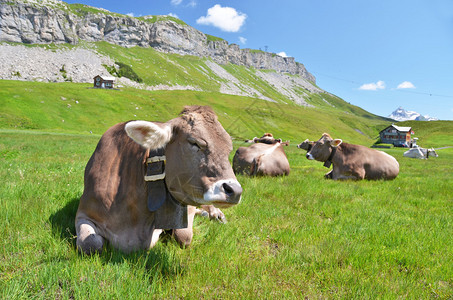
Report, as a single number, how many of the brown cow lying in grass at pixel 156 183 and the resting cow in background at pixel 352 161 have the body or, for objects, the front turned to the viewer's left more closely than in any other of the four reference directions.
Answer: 1

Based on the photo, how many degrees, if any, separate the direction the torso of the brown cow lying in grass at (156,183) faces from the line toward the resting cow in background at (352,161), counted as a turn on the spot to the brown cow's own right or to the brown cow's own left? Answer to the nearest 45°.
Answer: approximately 90° to the brown cow's own left

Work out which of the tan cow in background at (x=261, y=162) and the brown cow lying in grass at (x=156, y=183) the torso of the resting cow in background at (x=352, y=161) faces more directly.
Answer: the tan cow in background

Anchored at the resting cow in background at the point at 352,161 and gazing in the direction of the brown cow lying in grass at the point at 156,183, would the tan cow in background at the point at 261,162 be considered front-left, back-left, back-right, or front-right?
front-right

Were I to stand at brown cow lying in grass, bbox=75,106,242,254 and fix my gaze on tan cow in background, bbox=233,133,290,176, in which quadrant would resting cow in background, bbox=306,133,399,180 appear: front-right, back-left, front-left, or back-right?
front-right

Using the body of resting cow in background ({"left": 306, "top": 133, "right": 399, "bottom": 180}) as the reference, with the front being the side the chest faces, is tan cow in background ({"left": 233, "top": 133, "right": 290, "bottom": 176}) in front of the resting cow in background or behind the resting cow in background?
in front

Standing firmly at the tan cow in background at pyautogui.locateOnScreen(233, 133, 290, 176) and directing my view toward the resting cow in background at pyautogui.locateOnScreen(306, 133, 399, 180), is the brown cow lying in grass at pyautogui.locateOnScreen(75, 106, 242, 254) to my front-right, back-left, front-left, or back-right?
back-right

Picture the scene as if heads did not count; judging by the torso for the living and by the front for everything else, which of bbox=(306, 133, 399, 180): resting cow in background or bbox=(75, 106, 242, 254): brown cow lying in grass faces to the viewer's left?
the resting cow in background

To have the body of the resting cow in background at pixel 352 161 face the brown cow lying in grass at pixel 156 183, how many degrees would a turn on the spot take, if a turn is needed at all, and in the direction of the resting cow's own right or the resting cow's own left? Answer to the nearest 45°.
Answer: approximately 90° to the resting cow's own left

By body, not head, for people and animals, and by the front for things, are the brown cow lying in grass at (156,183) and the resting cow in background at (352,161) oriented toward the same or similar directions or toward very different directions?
very different directions

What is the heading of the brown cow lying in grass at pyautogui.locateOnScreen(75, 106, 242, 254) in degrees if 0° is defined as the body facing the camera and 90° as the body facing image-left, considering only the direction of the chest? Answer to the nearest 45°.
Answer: approximately 315°

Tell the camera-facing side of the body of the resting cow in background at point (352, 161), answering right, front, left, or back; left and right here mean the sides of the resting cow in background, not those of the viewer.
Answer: left
